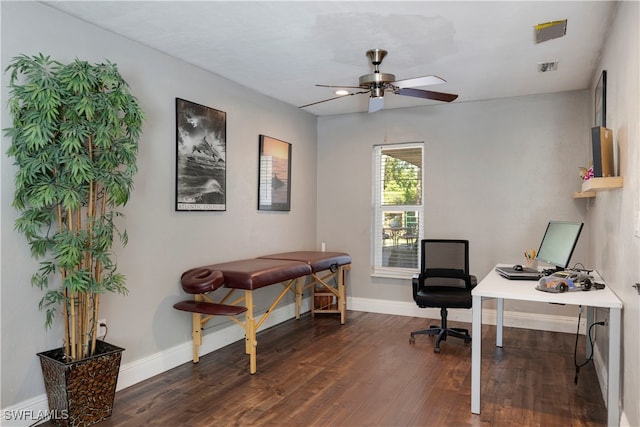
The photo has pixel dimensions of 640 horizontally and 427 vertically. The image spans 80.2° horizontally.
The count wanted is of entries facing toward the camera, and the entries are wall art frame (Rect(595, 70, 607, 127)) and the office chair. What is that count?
1

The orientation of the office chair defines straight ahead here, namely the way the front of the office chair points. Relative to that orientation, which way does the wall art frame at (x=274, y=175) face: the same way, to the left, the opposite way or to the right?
to the left

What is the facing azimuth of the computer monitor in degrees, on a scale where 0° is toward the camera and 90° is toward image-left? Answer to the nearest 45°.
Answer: approximately 45°

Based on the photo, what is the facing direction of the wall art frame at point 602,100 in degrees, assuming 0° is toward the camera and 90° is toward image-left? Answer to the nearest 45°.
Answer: approximately 90°

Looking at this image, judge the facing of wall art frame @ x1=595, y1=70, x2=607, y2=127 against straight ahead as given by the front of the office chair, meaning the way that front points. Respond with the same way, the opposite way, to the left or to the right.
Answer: to the right

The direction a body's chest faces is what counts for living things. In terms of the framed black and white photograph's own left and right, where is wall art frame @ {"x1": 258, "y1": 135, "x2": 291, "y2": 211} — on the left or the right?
on its left

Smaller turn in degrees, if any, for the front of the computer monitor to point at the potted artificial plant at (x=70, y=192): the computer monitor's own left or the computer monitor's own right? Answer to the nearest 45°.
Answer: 0° — it already faces it

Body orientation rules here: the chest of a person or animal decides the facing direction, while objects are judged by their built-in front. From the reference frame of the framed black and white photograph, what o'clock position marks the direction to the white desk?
The white desk is roughly at 12 o'clock from the framed black and white photograph.

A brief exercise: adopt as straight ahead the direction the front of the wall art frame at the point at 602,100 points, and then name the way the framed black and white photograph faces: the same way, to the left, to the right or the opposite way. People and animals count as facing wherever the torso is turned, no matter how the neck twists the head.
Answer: the opposite way

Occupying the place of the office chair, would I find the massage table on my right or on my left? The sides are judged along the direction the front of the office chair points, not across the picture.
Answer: on my right

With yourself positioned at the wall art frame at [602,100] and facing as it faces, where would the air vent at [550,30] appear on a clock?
The air vent is roughly at 10 o'clock from the wall art frame.
